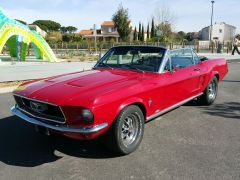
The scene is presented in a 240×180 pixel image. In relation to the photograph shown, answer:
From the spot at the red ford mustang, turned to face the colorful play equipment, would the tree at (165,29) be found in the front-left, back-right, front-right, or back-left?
front-right

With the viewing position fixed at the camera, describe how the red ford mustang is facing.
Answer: facing the viewer and to the left of the viewer

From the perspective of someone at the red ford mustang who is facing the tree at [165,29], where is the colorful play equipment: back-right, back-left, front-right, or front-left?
front-left

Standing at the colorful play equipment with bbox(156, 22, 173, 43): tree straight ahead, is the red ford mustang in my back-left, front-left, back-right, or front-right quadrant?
back-right

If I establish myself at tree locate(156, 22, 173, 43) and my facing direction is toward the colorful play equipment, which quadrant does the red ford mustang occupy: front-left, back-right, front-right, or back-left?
front-left

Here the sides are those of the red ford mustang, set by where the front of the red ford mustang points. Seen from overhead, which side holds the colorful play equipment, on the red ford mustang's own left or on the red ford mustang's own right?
on the red ford mustang's own right

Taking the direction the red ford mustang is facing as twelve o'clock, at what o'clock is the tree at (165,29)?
The tree is roughly at 5 o'clock from the red ford mustang.

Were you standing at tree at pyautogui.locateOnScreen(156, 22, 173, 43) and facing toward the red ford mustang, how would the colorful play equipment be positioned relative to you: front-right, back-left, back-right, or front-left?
front-right
